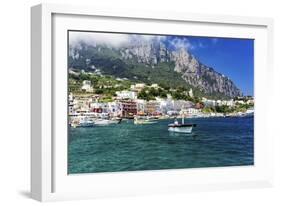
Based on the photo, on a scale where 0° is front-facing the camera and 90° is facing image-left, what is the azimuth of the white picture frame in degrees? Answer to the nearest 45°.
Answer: approximately 315°
